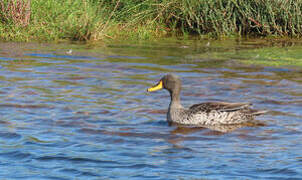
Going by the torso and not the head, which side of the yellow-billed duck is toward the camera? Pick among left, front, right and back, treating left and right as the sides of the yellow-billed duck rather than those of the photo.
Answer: left
